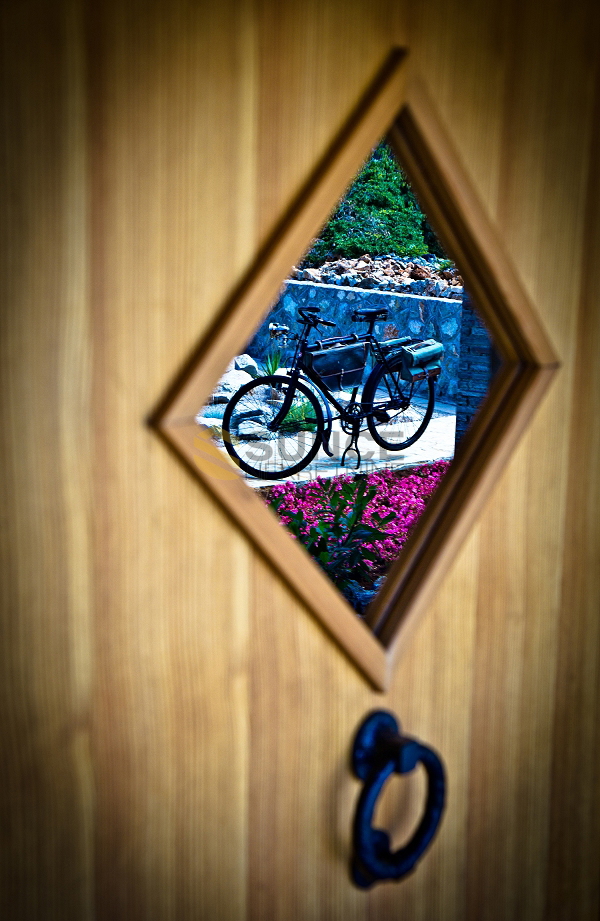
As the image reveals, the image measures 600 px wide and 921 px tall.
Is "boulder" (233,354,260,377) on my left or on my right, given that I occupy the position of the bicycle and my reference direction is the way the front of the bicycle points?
on my right

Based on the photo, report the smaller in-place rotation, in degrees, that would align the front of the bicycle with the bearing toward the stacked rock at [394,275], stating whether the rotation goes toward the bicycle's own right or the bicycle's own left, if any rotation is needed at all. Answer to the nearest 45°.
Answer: approximately 135° to the bicycle's own right

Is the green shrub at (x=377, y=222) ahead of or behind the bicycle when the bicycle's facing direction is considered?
behind

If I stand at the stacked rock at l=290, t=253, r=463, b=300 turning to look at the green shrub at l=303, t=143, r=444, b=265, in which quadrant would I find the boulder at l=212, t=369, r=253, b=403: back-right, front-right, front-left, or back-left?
back-left

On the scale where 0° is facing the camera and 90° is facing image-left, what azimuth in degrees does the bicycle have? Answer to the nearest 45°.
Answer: approximately 45°

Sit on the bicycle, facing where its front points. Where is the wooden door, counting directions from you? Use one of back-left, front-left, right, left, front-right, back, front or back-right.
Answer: front-left

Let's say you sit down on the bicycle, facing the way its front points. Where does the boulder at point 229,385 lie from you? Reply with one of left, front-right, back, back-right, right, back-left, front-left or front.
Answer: right

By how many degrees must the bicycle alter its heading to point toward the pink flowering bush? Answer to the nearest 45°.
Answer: approximately 45° to its left
